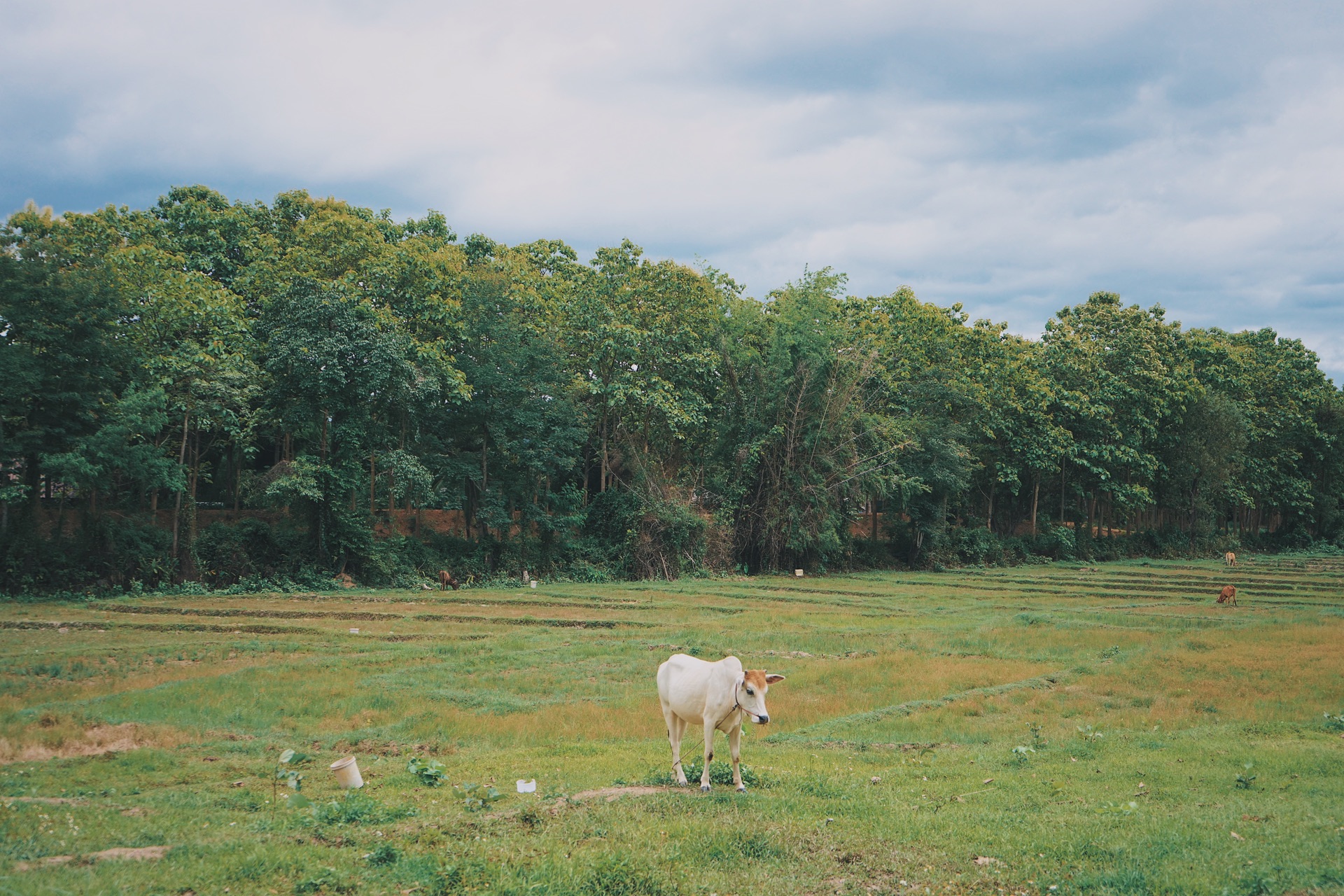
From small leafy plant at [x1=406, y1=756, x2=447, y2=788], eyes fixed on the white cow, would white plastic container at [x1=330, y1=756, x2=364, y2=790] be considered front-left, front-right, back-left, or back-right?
back-right

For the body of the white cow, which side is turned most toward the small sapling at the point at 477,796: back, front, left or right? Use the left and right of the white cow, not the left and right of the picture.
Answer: right

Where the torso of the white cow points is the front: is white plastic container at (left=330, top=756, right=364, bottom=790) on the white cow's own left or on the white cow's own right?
on the white cow's own right

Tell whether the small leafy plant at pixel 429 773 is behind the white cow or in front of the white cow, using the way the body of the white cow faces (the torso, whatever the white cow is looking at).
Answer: behind

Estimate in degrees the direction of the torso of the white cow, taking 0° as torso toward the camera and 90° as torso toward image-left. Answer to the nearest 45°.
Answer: approximately 315°
